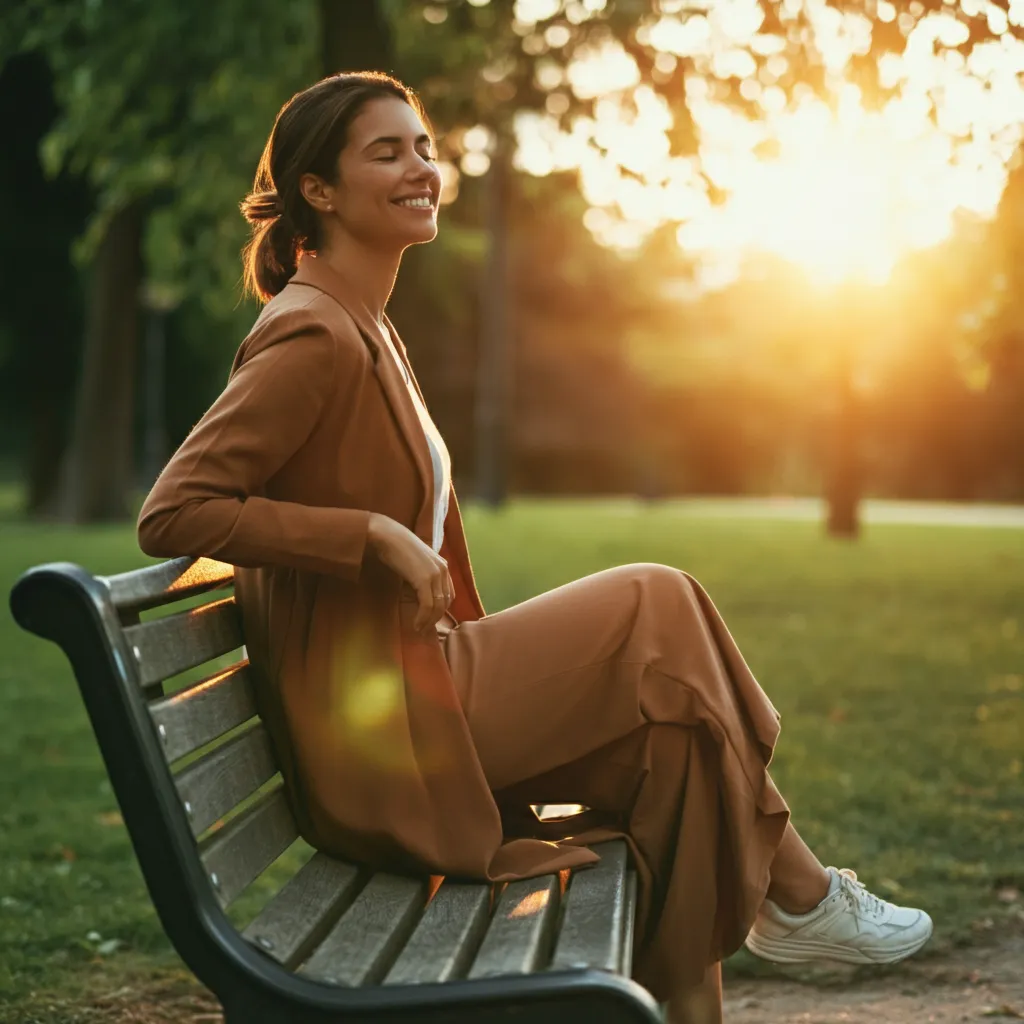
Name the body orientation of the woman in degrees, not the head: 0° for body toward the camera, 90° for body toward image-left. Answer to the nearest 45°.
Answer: approximately 270°

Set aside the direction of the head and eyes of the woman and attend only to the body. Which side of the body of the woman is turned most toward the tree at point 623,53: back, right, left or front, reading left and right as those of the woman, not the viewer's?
left

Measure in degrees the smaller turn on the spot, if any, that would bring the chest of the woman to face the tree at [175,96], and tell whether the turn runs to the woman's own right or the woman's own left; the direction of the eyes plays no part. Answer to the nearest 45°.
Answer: approximately 90° to the woman's own left
